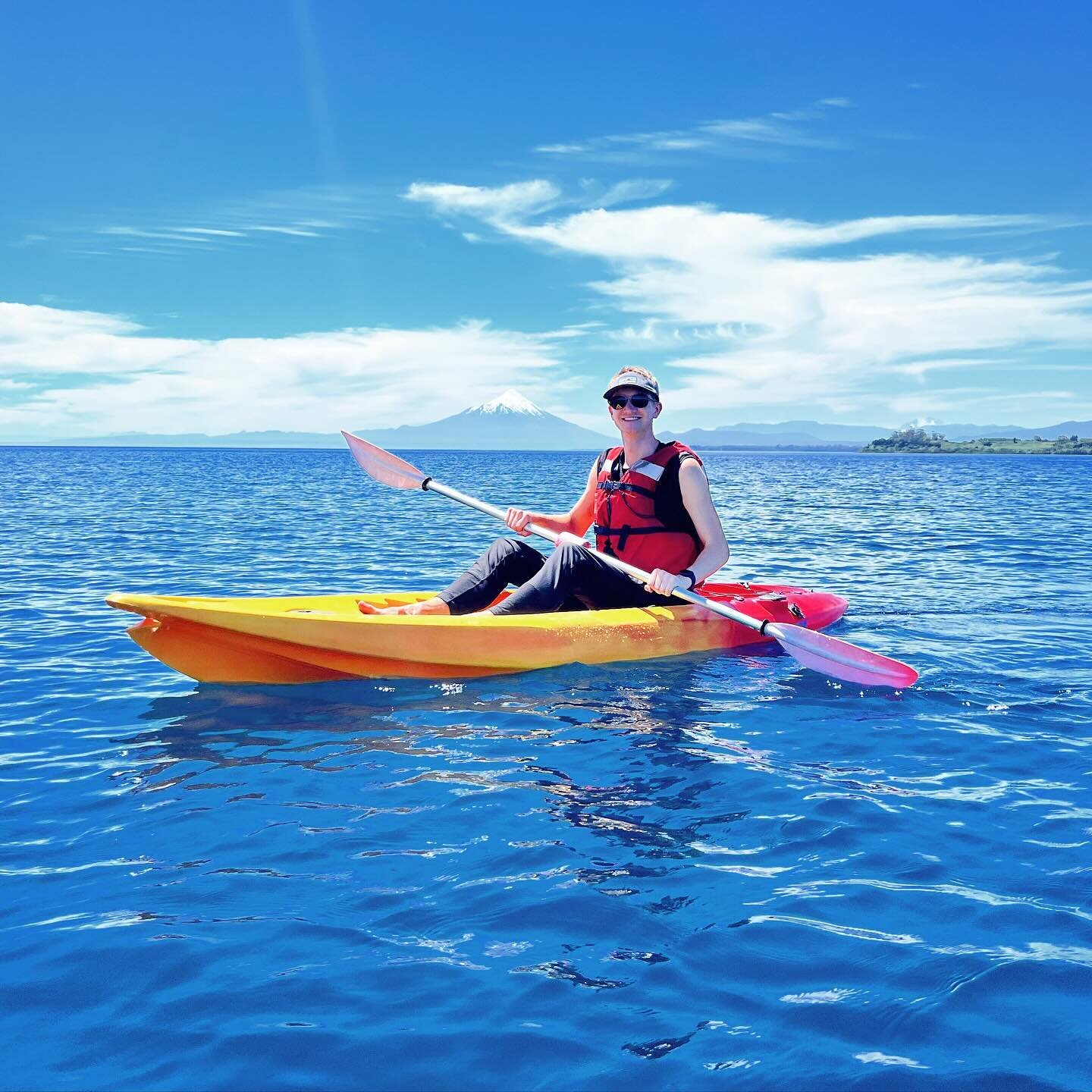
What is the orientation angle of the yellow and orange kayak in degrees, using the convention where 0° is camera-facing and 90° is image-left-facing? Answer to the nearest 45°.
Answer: approximately 90°

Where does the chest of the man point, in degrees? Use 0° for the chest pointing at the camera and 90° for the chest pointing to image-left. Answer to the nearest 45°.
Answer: approximately 45°
